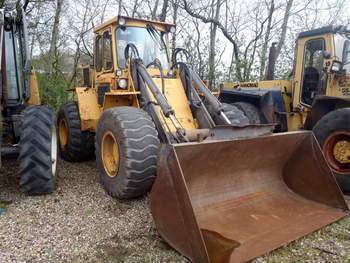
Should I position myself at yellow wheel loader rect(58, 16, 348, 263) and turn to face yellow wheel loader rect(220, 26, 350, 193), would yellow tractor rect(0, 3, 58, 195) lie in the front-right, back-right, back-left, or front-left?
back-left

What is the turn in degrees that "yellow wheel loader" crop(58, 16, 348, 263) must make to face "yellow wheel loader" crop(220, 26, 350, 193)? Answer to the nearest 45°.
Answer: approximately 90° to its left

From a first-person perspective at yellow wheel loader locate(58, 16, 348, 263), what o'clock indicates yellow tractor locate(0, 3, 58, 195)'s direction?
yellow tractor locate(0, 3, 58, 195) is roughly at 5 o'clock from yellow wheel loader locate(58, 16, 348, 263).

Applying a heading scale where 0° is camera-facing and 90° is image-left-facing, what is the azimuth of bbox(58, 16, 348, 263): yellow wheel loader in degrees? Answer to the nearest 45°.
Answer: approximately 315°
